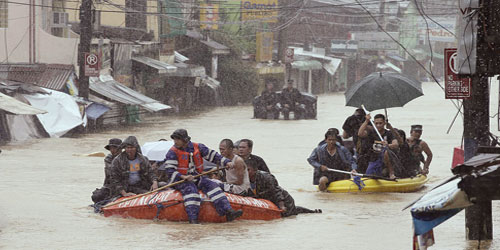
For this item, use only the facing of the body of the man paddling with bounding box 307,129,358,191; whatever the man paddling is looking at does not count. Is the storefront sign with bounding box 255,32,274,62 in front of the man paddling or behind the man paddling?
behind

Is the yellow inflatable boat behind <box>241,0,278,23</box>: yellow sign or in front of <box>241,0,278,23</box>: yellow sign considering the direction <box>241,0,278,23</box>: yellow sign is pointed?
in front

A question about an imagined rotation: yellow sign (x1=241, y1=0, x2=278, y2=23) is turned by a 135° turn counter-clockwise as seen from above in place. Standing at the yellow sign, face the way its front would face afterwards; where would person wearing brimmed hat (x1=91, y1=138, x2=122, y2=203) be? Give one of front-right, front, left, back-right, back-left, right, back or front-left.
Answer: back-right

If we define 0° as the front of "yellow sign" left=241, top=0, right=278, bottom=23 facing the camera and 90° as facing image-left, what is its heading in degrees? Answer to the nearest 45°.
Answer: approximately 0°

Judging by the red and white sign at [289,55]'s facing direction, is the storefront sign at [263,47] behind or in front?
behind

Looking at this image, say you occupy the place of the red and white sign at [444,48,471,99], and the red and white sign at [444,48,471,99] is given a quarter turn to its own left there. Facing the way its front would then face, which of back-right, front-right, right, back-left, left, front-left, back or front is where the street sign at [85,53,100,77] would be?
back-left

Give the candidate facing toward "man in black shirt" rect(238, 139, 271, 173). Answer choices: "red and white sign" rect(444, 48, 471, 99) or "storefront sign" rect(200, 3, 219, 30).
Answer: the storefront sign

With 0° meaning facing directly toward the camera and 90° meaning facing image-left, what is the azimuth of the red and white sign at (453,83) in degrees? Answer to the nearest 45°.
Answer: approximately 0°

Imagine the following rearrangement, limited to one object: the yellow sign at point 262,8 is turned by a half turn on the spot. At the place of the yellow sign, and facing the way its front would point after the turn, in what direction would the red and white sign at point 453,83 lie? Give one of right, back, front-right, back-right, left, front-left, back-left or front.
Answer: back

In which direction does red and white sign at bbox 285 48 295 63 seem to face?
toward the camera

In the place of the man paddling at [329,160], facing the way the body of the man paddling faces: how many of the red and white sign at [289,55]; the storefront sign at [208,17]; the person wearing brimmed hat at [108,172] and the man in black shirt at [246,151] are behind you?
2

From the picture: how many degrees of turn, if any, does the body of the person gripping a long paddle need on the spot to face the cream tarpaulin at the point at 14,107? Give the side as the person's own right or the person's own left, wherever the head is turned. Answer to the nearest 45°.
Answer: approximately 135° to the person's own right

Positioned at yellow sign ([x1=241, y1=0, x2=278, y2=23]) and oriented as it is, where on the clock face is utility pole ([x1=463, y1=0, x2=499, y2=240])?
The utility pole is roughly at 12 o'clock from the yellow sign.

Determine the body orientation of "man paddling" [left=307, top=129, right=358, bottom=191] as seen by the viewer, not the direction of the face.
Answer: toward the camera

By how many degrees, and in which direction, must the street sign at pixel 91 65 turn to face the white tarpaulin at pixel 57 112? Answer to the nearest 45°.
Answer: approximately 45° to its right
